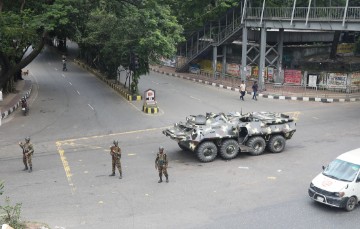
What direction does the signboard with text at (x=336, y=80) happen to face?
toward the camera

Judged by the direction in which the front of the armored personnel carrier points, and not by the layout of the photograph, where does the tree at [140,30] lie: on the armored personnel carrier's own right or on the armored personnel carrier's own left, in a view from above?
on the armored personnel carrier's own right

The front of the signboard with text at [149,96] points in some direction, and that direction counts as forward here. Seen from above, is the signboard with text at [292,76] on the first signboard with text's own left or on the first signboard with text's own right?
on the first signboard with text's own left

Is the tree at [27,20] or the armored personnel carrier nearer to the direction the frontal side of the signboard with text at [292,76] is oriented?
the armored personnel carrier

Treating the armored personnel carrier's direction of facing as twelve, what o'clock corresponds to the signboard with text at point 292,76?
The signboard with text is roughly at 5 o'clock from the armored personnel carrier.

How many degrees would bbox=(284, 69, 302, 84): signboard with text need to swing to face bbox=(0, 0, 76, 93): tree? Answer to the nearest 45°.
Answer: approximately 45° to its right

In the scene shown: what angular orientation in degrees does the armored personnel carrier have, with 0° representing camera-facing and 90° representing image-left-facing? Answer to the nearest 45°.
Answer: approximately 45°

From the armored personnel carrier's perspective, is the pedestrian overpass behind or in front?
behind

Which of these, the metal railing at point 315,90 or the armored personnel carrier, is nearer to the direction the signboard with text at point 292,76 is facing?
the armored personnel carrier

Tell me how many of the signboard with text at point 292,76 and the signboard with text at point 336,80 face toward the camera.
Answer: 2

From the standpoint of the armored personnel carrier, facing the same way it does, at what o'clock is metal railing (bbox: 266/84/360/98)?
The metal railing is roughly at 5 o'clock from the armored personnel carrier.

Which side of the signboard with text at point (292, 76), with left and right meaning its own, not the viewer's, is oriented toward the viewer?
front

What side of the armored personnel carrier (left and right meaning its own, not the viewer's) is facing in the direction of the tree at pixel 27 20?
right

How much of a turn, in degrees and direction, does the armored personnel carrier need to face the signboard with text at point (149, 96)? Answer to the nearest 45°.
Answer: approximately 90° to its right

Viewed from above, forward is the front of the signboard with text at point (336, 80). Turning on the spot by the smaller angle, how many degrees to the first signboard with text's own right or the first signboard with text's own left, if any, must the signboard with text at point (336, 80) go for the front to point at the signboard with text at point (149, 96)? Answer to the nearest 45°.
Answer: approximately 45° to the first signboard with text's own right

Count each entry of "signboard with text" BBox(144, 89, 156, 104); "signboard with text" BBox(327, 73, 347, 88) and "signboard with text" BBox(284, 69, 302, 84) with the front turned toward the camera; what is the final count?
3
